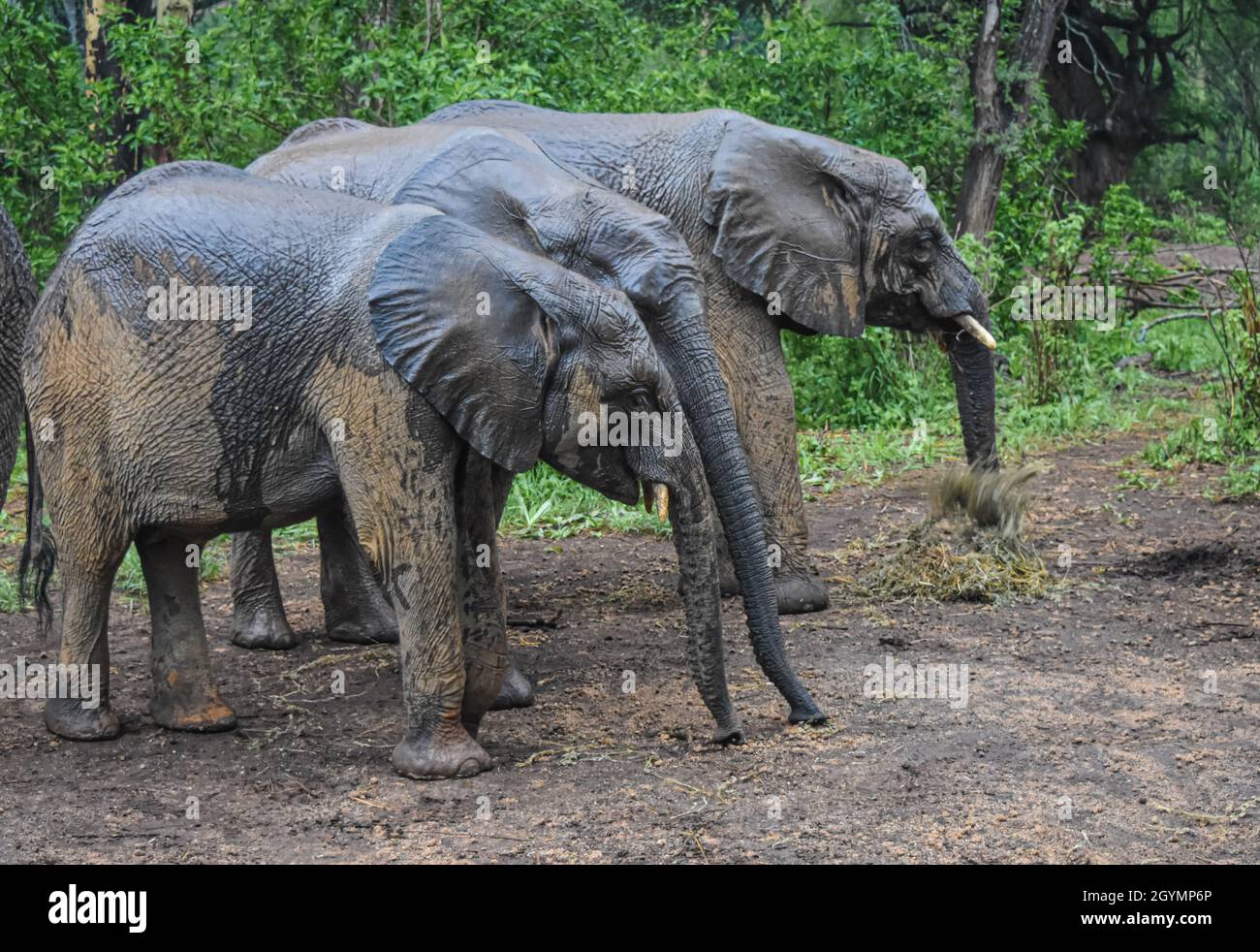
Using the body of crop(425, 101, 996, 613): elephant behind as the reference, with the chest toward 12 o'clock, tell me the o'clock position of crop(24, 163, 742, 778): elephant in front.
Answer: The elephant in front is roughly at 4 o'clock from the elephant behind.

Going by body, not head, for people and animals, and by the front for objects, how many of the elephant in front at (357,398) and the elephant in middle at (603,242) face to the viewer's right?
2

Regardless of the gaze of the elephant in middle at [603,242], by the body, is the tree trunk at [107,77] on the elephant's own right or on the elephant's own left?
on the elephant's own left

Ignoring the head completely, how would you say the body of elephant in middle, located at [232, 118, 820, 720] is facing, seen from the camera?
to the viewer's right

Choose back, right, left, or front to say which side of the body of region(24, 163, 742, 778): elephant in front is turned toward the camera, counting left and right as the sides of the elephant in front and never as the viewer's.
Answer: right

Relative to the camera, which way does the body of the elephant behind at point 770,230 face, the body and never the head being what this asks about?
to the viewer's right

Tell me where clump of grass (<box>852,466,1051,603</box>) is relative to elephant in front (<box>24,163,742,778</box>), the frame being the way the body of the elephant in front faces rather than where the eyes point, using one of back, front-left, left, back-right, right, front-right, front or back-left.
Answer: front-left

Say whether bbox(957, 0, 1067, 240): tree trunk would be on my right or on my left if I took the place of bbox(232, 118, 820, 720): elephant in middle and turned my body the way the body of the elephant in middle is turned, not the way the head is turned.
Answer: on my left

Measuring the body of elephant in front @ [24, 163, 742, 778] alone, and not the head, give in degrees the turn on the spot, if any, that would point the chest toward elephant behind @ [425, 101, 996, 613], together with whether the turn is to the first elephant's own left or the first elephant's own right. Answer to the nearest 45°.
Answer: approximately 45° to the first elephant's own left

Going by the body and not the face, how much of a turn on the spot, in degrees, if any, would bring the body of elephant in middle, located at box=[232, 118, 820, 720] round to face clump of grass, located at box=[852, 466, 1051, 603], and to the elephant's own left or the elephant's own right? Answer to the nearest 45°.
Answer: approximately 45° to the elephant's own left

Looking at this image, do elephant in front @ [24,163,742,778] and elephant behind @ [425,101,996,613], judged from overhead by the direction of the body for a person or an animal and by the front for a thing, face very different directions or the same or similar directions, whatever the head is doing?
same or similar directions

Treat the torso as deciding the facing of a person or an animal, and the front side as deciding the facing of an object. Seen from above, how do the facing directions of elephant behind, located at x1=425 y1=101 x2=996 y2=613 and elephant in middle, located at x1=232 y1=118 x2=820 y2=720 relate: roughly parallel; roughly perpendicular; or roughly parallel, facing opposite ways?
roughly parallel

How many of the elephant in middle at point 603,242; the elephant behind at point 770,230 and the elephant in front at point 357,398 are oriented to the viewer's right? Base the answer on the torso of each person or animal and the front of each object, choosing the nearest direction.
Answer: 3

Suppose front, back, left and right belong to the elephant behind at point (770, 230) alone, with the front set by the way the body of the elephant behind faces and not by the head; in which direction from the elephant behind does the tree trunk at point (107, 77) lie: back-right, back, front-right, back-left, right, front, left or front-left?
back-left

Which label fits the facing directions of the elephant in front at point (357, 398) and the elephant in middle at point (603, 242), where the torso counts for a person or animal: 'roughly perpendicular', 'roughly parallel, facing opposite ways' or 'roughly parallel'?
roughly parallel
